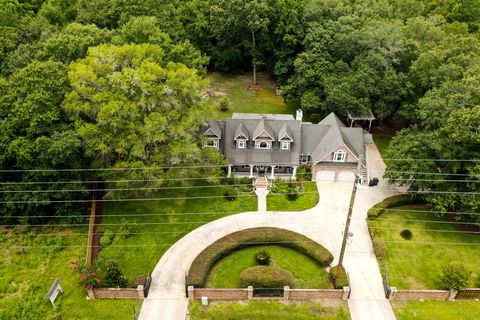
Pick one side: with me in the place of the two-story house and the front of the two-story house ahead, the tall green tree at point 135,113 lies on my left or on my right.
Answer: on my right

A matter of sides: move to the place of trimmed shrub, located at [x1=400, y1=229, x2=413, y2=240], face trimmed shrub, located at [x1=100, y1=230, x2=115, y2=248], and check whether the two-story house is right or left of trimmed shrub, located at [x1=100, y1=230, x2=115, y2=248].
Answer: right

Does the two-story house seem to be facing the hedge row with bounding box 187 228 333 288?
yes

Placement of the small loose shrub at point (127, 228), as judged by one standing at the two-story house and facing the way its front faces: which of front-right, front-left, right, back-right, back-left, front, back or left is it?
front-right

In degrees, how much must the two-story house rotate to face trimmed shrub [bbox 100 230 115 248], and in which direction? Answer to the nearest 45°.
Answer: approximately 45° to its right

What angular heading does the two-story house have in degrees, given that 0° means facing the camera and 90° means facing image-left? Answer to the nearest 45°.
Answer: approximately 0°

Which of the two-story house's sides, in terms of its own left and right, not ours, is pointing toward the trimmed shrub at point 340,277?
front

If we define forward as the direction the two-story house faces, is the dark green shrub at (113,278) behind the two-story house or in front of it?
in front

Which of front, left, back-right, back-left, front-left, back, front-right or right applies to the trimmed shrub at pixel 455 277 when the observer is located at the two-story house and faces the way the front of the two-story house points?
front-left

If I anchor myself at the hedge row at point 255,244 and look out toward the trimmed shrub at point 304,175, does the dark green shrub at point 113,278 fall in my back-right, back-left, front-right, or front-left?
back-left

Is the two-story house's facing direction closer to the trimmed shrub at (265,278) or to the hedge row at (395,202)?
the trimmed shrub

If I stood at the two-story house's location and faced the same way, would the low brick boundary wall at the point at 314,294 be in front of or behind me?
in front

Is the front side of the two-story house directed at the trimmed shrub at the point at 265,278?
yes

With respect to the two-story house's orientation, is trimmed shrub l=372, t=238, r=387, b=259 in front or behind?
in front
